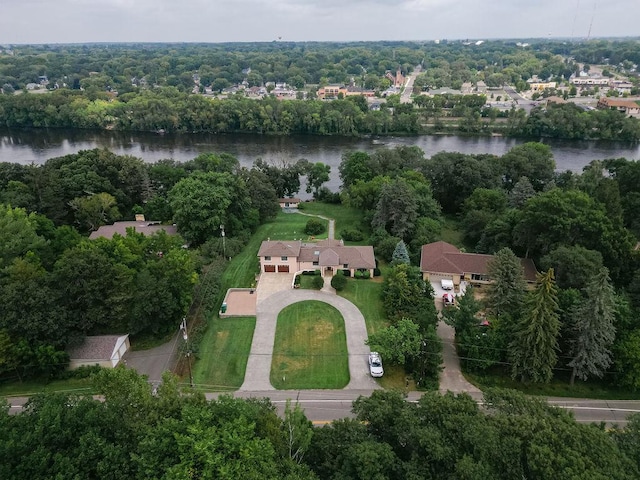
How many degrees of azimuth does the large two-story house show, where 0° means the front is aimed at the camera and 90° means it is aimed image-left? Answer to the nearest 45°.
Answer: approximately 0°

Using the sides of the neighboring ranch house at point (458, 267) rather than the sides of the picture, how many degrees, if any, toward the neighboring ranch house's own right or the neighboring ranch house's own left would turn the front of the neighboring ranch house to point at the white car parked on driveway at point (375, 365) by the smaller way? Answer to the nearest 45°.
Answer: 0° — it already faces it

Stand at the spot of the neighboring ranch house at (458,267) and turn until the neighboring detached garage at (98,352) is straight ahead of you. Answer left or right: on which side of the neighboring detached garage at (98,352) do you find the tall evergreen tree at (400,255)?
right

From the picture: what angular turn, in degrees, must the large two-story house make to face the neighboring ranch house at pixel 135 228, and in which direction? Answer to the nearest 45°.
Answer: approximately 90° to its right

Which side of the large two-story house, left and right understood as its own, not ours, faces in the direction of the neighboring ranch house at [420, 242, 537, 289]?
left

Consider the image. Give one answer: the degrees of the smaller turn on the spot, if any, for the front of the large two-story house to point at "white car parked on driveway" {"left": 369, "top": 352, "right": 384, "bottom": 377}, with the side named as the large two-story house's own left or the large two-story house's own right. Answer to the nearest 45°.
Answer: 0° — it already faces it

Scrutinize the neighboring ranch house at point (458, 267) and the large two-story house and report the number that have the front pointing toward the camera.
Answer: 2

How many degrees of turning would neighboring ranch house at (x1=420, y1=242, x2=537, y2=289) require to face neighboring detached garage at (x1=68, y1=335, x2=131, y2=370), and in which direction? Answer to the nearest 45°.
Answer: approximately 45° to its right

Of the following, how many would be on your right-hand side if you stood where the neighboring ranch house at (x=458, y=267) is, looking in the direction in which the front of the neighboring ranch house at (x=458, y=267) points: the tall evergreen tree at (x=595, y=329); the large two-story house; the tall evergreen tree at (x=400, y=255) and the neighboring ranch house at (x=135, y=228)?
3

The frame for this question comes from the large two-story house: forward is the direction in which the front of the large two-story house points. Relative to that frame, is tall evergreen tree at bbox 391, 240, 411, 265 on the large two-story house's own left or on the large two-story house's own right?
on the large two-story house's own left

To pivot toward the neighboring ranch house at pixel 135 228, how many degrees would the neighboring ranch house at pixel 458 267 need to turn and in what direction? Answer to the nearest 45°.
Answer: approximately 90° to its right

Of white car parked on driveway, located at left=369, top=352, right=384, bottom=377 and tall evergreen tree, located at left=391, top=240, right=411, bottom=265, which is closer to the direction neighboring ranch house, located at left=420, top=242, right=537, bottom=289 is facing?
the white car parked on driveway

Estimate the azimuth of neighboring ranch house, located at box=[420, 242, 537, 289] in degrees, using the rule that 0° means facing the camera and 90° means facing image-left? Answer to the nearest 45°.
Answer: approximately 0°
